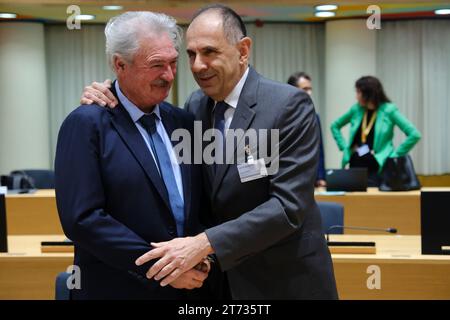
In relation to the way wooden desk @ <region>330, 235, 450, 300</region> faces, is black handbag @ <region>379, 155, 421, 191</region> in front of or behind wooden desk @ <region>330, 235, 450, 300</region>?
behind

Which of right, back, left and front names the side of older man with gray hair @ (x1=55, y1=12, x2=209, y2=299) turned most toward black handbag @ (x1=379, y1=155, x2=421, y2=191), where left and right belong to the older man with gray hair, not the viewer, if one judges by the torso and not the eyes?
left

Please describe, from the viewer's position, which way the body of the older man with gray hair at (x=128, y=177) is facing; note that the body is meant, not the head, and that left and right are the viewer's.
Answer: facing the viewer and to the right of the viewer

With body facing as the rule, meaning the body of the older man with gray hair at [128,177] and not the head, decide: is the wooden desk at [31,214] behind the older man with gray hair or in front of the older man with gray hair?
behind

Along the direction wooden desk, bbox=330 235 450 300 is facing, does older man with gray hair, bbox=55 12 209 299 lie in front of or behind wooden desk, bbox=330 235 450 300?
in front

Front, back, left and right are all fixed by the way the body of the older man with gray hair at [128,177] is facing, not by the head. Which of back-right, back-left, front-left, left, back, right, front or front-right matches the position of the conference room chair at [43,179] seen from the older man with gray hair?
back-left

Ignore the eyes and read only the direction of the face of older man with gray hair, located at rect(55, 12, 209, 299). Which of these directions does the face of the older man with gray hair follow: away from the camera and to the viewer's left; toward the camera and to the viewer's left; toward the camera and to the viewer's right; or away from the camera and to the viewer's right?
toward the camera and to the viewer's right

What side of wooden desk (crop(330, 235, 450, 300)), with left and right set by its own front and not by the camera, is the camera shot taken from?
back

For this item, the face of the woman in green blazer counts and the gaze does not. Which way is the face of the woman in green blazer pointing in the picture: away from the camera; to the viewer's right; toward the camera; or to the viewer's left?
to the viewer's left

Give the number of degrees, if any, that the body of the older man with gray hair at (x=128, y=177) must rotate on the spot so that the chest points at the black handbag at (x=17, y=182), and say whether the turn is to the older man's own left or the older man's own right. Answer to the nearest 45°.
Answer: approximately 135° to the older man's own left
